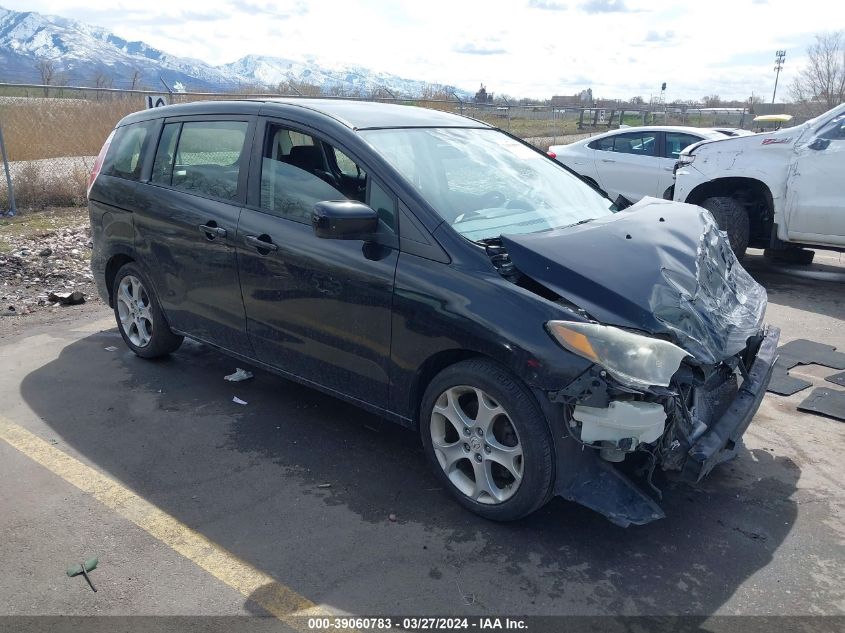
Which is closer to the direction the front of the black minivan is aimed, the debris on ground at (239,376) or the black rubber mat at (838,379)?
the black rubber mat

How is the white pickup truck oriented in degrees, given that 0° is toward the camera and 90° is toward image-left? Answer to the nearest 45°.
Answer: approximately 90°

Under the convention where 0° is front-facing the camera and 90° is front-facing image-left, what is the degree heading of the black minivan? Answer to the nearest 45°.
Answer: approximately 315°

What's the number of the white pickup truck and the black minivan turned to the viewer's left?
1

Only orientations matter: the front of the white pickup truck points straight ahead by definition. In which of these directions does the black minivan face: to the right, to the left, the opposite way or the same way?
the opposite way

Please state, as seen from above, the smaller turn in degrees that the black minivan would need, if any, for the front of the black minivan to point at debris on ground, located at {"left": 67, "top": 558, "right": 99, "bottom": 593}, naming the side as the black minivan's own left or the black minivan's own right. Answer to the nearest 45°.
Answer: approximately 90° to the black minivan's own right
